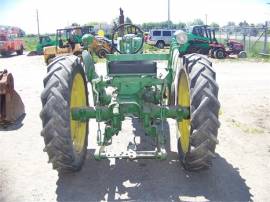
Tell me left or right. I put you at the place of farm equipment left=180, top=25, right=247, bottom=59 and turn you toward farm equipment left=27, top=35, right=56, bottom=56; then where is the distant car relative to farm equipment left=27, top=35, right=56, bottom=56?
right

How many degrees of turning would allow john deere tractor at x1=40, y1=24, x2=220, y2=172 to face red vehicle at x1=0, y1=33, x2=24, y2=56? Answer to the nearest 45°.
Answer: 0° — it already faces it

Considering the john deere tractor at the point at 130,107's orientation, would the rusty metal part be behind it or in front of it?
in front

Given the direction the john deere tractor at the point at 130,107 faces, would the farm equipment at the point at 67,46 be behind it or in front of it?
in front

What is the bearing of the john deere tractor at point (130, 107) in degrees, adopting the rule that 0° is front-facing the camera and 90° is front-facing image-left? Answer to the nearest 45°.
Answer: approximately 180°

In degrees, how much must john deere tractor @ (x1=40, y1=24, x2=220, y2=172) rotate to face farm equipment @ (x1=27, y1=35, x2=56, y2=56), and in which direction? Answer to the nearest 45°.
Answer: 0° — it already faces it

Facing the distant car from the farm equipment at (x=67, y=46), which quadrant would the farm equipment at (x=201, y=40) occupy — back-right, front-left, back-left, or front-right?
front-right

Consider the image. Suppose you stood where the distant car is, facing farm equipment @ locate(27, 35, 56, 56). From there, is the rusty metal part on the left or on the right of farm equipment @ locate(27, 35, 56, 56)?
left

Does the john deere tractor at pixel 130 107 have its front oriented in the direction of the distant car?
yes
